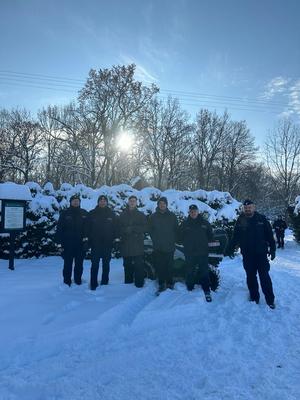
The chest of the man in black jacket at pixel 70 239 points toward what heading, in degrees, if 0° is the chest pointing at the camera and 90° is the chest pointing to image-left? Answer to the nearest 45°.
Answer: approximately 0°

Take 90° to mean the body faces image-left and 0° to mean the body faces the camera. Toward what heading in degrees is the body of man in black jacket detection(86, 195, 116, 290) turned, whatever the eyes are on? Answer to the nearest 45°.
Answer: approximately 0°

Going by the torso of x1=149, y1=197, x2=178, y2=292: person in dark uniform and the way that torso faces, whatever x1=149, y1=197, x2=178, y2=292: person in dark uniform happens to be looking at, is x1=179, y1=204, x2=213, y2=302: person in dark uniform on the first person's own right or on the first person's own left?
on the first person's own left

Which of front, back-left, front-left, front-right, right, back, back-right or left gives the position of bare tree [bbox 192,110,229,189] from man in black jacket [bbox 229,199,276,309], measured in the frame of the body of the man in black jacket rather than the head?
back

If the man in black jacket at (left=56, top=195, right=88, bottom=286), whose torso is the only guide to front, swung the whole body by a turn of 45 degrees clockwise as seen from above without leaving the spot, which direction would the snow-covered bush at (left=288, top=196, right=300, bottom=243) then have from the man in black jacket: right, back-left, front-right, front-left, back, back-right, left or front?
back

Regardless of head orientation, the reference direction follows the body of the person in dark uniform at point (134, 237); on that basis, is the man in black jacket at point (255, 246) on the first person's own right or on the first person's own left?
on the first person's own left

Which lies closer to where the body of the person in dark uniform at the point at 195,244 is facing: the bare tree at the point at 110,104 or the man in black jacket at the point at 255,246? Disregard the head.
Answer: the man in black jacket

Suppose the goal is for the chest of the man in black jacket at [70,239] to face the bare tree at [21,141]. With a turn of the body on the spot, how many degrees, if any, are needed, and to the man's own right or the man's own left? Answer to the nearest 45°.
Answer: approximately 180°
